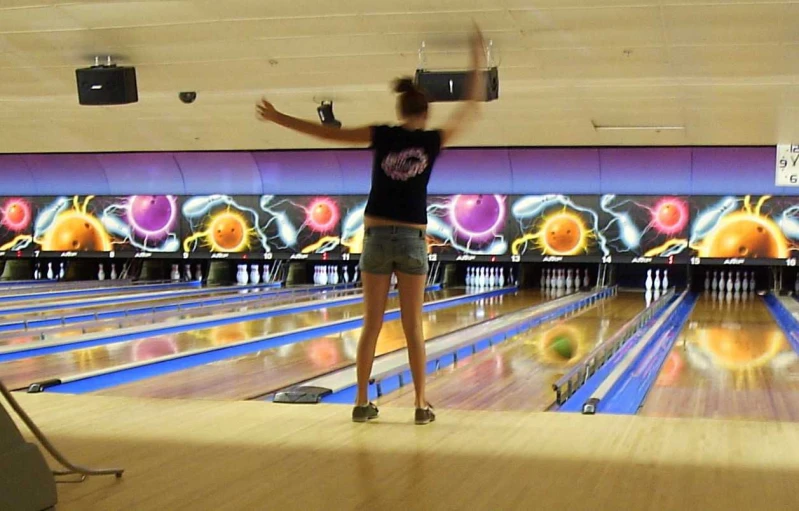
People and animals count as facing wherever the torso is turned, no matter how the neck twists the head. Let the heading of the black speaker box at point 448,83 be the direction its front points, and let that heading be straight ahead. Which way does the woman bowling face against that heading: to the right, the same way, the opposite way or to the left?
the opposite way

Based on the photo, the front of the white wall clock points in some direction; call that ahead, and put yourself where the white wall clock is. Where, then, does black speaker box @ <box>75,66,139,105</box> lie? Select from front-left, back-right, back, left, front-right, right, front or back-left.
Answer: front-right

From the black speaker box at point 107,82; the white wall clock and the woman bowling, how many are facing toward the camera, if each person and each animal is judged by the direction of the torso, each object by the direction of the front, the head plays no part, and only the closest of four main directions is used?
2

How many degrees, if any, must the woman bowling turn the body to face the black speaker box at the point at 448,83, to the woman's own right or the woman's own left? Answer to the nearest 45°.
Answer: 0° — they already face it

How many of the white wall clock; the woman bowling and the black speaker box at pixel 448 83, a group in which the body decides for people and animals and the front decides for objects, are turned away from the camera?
1

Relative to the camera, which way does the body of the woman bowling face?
away from the camera

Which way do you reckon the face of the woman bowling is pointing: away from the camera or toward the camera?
away from the camera

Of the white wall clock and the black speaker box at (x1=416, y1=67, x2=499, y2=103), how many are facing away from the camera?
0
